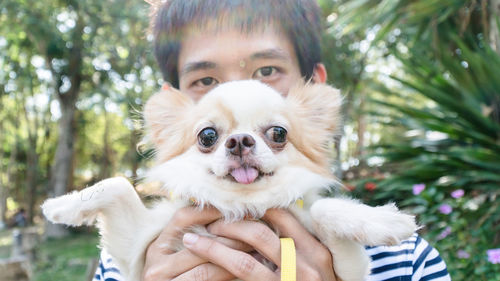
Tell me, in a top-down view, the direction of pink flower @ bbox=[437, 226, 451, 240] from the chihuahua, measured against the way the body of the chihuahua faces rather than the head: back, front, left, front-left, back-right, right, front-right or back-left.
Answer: back-left

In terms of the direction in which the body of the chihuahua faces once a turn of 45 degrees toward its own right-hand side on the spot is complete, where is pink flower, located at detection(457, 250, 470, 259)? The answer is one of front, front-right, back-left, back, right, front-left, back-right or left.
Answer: back

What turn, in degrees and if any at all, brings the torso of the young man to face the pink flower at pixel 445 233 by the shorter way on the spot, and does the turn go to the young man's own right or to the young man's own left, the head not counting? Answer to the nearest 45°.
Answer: approximately 135° to the young man's own left

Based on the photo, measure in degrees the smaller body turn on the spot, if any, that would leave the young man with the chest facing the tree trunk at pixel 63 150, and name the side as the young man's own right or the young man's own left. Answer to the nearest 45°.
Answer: approximately 135° to the young man's own right

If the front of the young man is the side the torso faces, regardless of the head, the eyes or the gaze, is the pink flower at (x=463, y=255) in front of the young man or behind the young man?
behind

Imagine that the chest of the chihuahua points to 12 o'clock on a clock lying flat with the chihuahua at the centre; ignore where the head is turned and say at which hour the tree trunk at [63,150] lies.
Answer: The tree trunk is roughly at 5 o'clock from the chihuahua.

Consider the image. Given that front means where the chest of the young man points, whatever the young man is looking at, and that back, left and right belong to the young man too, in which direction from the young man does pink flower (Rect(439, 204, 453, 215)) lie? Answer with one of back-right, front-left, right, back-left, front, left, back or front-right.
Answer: back-left
